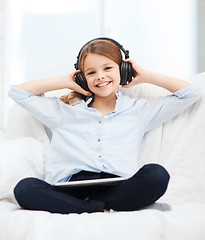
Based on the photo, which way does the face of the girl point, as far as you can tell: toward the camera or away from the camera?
toward the camera

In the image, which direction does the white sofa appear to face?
toward the camera

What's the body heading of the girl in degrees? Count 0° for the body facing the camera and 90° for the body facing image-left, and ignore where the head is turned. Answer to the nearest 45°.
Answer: approximately 0°
